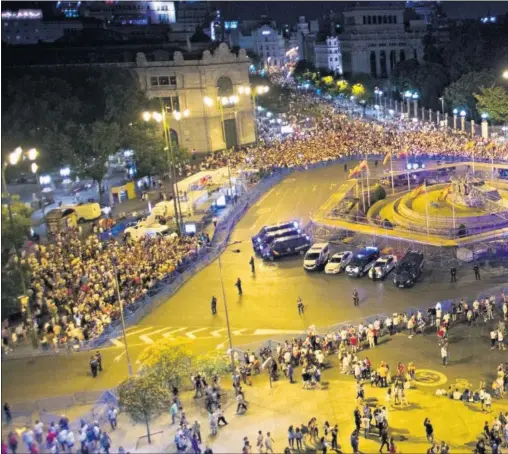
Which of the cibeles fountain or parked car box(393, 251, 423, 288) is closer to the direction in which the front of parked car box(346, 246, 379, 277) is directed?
the parked car

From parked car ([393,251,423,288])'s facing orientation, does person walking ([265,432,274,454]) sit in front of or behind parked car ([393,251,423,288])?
in front

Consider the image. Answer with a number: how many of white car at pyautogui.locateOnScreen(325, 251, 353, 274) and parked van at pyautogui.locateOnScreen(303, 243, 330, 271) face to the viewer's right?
0

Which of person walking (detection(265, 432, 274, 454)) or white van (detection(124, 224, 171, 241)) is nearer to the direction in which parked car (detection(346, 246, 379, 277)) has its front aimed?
the person walking

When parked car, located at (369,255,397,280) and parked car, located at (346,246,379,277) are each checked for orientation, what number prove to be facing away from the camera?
0

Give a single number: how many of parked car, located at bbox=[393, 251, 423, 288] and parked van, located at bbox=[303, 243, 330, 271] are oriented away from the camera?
0

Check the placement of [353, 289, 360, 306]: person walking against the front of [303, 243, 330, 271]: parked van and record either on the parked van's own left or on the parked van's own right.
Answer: on the parked van's own left

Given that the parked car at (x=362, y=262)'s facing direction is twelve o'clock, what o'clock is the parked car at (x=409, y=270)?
the parked car at (x=409, y=270) is roughly at 9 o'clock from the parked car at (x=362, y=262).

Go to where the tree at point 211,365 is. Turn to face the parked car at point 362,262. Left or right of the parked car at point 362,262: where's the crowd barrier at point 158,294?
left
